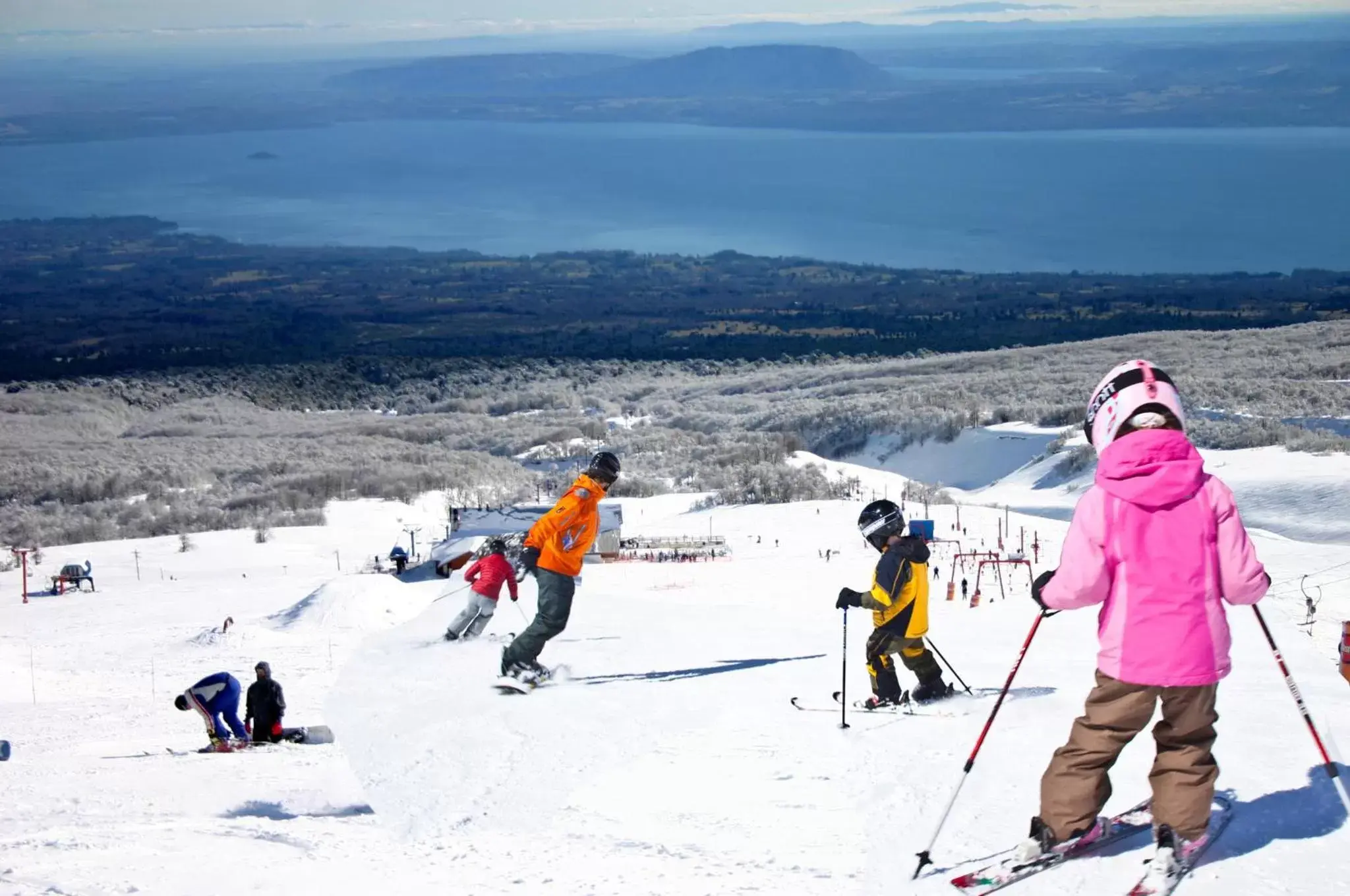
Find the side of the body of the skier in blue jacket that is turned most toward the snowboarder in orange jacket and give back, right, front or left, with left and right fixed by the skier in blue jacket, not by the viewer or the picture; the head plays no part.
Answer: back

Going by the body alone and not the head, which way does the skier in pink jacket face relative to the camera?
away from the camera

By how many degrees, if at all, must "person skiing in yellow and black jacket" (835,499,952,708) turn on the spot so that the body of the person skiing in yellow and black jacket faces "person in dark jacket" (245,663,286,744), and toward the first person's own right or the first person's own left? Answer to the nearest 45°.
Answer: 0° — they already face them

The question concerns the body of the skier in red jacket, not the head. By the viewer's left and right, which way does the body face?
facing away from the viewer

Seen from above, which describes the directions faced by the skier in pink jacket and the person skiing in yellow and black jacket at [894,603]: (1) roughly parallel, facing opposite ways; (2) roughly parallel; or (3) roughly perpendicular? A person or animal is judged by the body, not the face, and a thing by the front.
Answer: roughly perpendicular

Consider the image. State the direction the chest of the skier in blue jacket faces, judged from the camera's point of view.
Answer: to the viewer's left

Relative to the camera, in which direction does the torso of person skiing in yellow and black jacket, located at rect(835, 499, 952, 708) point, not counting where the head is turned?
to the viewer's left

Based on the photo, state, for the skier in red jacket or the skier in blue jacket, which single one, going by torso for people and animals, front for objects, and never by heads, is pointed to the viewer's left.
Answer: the skier in blue jacket

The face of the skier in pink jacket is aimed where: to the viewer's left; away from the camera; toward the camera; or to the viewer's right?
away from the camera
